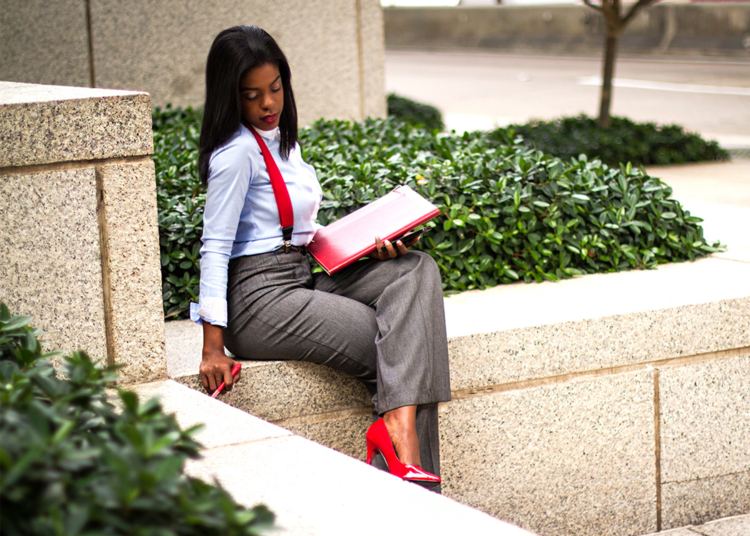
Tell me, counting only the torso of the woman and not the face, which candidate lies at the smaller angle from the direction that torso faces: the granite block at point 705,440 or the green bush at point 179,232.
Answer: the granite block

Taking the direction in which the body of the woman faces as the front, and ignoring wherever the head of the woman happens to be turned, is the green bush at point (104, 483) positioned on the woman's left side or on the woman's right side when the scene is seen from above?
on the woman's right side

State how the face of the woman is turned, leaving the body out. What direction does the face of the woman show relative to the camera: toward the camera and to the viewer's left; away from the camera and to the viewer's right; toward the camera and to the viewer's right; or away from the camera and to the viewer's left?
toward the camera and to the viewer's right

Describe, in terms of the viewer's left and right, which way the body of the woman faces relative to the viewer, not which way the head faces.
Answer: facing the viewer and to the right of the viewer

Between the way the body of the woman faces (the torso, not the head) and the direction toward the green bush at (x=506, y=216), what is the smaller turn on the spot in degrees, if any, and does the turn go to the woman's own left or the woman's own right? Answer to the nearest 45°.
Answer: approximately 90° to the woman's own left
